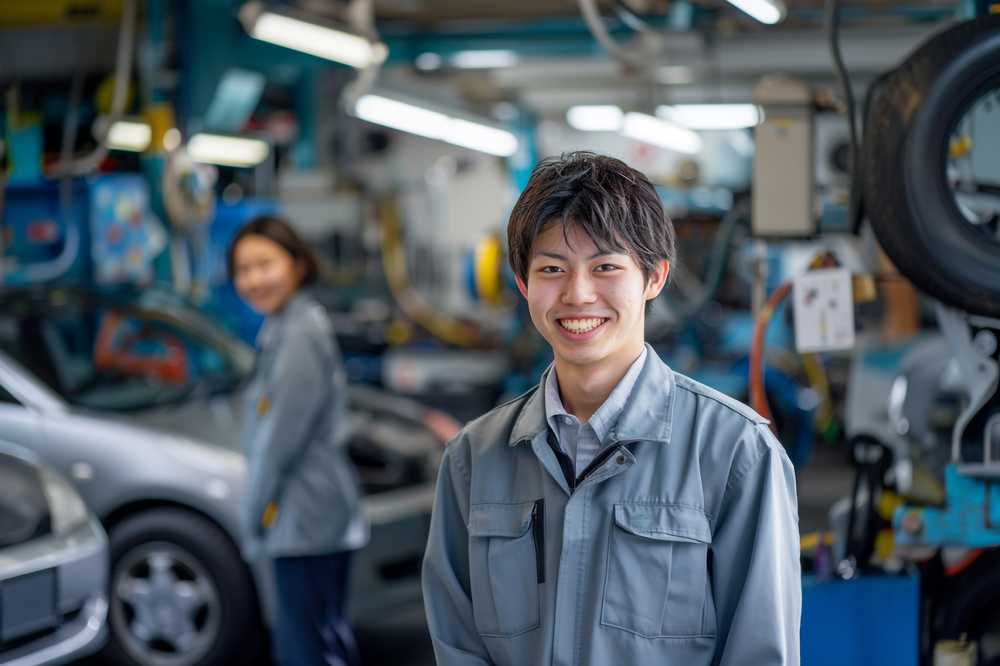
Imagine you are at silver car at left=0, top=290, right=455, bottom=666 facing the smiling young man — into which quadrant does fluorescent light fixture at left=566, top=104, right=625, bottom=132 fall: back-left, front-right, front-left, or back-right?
back-left

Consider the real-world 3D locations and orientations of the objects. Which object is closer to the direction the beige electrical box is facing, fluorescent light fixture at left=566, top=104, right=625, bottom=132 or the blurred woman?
the blurred woman

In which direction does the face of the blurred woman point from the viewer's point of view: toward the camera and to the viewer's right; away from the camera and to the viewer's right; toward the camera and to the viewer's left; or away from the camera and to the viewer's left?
toward the camera and to the viewer's left

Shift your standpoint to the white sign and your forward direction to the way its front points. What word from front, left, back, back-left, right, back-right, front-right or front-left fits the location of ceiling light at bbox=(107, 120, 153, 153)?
back-right

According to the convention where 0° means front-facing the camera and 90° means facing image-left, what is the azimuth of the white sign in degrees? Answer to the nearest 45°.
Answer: approximately 0°

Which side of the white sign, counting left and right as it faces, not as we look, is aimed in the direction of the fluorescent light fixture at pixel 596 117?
back

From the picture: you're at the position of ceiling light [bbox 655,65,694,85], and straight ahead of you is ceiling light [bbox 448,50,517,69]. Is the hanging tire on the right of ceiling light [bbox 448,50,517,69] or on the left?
left
